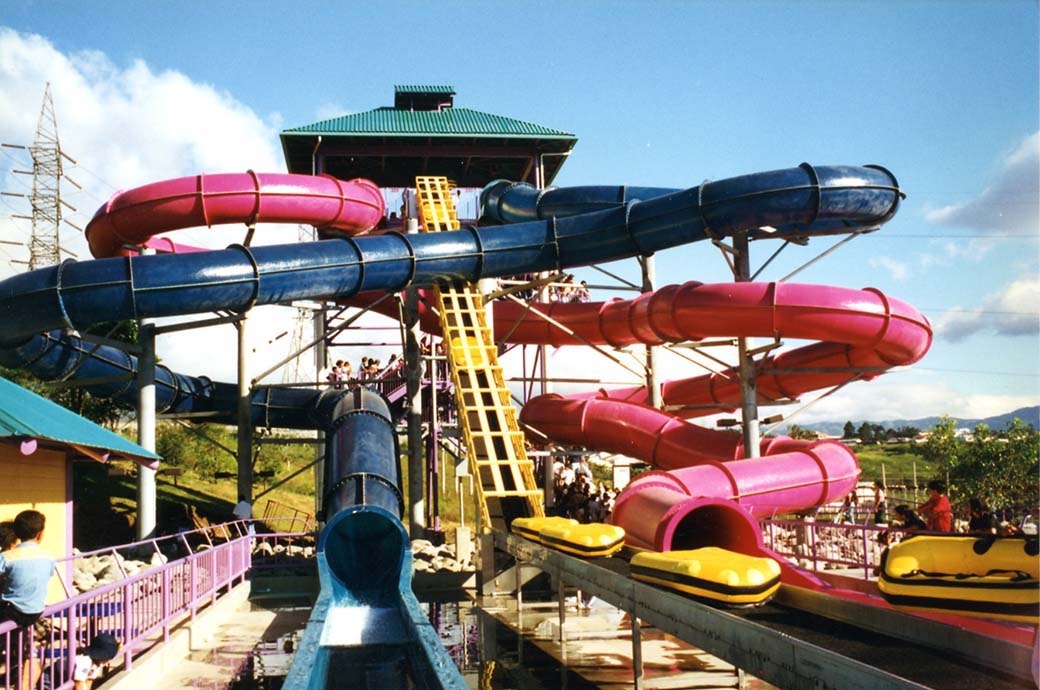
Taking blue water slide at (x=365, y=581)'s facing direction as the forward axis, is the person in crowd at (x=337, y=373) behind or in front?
behind

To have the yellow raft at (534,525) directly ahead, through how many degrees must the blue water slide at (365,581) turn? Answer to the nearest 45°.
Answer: approximately 90° to its left

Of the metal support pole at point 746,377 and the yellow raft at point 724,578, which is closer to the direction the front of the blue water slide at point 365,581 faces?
the yellow raft

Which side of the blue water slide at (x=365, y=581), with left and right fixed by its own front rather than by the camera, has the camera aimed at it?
front

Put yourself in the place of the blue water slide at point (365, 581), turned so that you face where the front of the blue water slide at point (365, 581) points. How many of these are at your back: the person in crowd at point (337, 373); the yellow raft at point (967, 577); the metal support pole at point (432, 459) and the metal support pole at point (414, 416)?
3

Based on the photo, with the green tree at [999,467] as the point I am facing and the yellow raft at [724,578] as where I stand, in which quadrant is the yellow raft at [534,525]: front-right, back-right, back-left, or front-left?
front-left

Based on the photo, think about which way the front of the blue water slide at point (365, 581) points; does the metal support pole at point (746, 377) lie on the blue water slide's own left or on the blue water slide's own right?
on the blue water slide's own left

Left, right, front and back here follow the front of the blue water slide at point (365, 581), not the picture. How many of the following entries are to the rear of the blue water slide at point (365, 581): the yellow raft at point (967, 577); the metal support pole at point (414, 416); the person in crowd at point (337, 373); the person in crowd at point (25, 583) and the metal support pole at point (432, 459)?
3

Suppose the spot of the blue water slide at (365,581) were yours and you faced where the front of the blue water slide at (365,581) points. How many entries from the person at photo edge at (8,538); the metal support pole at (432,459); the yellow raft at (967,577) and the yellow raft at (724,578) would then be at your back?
1

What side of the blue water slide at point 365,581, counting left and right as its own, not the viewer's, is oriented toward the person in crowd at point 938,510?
left

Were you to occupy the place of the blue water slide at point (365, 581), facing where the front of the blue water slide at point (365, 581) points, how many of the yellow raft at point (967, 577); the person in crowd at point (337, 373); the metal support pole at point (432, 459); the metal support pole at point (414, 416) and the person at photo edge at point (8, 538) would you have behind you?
3

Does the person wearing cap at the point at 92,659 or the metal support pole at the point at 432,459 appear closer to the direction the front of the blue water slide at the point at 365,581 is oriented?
the person wearing cap

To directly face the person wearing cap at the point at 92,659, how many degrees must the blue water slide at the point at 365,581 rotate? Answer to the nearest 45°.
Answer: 0° — it already faces them
